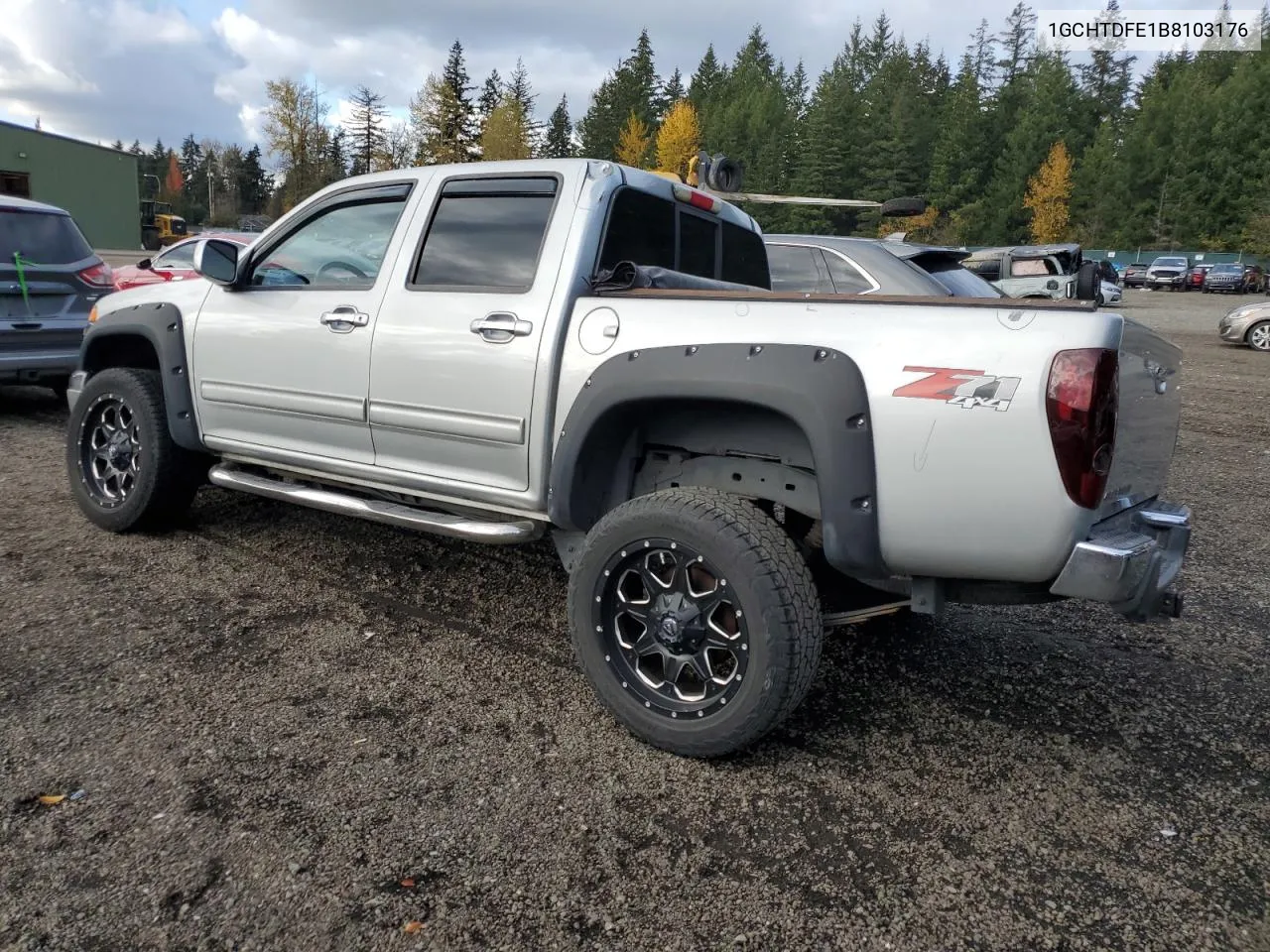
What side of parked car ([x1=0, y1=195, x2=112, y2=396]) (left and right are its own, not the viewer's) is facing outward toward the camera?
back

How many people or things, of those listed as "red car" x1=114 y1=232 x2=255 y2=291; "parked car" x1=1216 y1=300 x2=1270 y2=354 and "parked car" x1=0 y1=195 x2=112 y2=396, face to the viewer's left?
2

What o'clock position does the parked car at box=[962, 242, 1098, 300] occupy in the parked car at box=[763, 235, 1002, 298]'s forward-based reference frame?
the parked car at box=[962, 242, 1098, 300] is roughly at 2 o'clock from the parked car at box=[763, 235, 1002, 298].

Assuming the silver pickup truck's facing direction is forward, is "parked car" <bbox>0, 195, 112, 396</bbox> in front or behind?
in front

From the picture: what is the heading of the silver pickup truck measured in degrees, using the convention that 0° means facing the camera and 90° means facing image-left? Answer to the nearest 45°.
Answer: approximately 135°

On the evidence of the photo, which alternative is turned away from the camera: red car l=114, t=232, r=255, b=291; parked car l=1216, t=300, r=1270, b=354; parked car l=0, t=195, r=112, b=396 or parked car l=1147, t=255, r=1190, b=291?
parked car l=0, t=195, r=112, b=396

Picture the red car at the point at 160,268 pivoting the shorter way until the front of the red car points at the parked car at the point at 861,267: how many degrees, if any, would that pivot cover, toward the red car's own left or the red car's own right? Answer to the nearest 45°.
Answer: approximately 135° to the red car's own left

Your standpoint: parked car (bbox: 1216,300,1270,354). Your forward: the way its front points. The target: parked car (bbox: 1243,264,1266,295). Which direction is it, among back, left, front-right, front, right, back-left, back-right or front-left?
right

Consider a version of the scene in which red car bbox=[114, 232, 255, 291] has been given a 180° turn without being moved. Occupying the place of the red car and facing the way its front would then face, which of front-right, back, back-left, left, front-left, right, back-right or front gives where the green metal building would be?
left

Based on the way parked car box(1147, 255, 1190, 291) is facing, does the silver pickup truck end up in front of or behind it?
in front

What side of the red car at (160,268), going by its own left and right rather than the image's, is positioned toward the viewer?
left

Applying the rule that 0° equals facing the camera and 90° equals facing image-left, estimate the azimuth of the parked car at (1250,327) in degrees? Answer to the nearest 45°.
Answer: approximately 90°

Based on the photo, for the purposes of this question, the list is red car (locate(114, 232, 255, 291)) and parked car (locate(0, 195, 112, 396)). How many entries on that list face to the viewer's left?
1

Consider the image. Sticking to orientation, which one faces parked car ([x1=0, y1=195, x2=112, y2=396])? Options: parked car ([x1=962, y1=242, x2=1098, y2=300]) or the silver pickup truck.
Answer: the silver pickup truck
